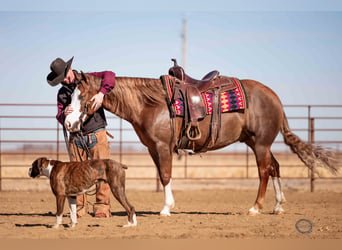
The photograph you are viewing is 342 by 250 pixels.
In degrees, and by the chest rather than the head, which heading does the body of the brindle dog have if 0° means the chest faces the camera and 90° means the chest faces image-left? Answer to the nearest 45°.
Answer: approximately 90°

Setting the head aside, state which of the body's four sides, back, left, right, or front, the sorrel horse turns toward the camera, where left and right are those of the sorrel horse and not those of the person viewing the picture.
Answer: left

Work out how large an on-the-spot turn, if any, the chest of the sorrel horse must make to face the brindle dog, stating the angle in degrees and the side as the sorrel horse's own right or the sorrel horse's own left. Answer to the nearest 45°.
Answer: approximately 45° to the sorrel horse's own left

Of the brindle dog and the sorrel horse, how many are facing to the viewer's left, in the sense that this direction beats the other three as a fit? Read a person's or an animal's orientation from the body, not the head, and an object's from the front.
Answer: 2

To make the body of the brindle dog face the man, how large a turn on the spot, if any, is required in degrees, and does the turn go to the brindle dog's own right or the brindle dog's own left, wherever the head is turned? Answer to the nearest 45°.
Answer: approximately 90° to the brindle dog's own right
